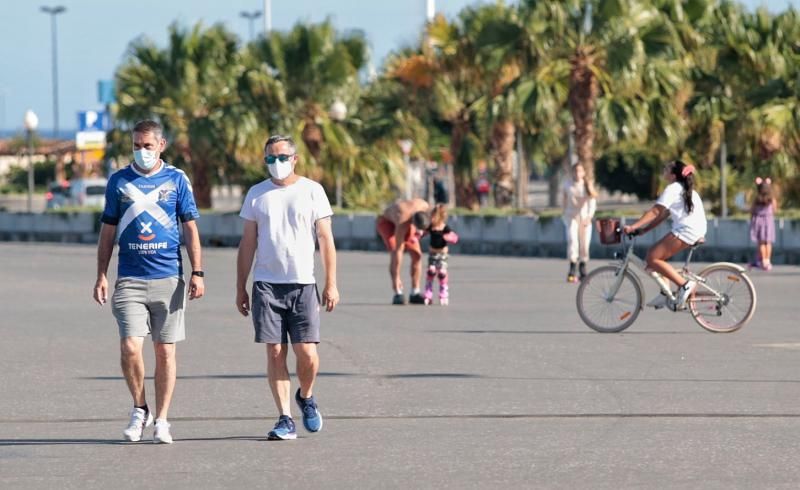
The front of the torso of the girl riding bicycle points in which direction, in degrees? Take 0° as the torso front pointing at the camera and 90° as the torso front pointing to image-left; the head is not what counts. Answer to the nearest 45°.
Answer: approximately 90°

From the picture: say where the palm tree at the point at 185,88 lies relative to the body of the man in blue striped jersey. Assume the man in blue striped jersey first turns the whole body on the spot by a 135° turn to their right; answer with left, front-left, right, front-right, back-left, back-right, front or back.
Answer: front-right

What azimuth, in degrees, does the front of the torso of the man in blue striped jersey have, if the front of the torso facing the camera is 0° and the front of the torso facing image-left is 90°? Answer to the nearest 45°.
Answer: approximately 0°

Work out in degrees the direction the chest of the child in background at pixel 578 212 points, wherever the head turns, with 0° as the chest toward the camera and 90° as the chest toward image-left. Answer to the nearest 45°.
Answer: approximately 0°

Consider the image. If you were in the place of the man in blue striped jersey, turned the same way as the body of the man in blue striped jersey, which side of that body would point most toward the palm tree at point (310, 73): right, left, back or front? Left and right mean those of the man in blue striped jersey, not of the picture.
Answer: back

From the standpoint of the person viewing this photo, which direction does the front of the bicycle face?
facing to the left of the viewer
